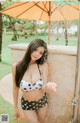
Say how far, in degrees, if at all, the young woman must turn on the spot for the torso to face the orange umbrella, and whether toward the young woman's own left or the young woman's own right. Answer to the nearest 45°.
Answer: approximately 180°

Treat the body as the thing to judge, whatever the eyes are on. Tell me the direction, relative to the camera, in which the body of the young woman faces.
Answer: toward the camera
